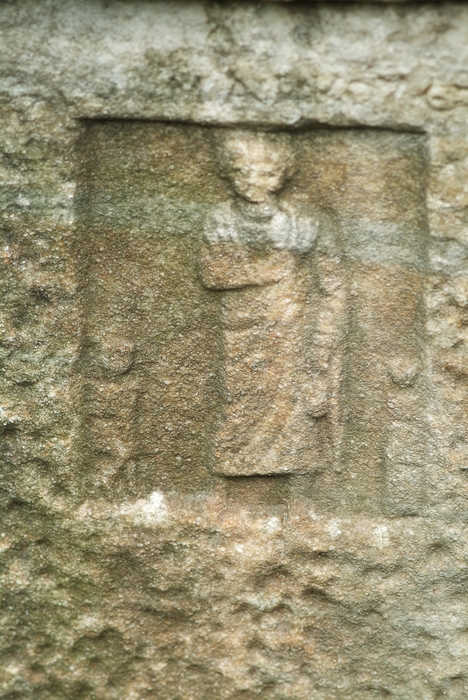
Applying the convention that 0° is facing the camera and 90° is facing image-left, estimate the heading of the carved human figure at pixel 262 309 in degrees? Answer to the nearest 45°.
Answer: approximately 0°

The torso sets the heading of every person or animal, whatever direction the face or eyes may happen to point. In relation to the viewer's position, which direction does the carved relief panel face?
facing the viewer
